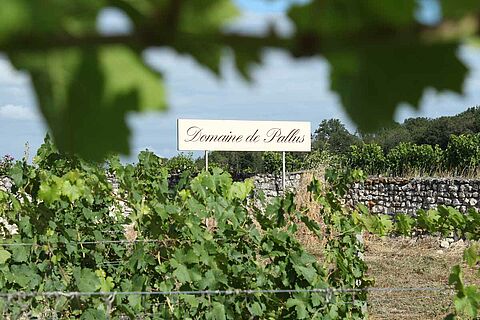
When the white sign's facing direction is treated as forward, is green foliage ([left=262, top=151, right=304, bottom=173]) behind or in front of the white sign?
behind

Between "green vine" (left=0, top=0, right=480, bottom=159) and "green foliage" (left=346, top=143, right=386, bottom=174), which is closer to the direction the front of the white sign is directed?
the green vine

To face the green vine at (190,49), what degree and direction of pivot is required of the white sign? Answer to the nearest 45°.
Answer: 0° — it already faces it

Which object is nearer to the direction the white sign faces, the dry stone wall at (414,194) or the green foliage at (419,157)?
the dry stone wall

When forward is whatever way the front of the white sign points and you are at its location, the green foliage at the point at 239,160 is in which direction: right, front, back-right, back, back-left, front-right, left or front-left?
back

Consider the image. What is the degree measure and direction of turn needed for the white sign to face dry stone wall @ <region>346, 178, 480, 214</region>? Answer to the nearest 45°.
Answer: approximately 45° to its left

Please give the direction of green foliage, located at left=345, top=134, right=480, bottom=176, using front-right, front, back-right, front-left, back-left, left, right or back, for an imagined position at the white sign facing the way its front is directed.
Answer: back-left

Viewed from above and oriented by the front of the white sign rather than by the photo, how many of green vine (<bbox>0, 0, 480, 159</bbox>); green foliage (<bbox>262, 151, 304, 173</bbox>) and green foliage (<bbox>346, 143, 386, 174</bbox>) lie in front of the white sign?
1

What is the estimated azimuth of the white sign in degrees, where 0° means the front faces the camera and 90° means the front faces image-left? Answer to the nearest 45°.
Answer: approximately 0°

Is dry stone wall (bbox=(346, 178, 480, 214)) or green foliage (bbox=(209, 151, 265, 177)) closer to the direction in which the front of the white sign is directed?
the dry stone wall
